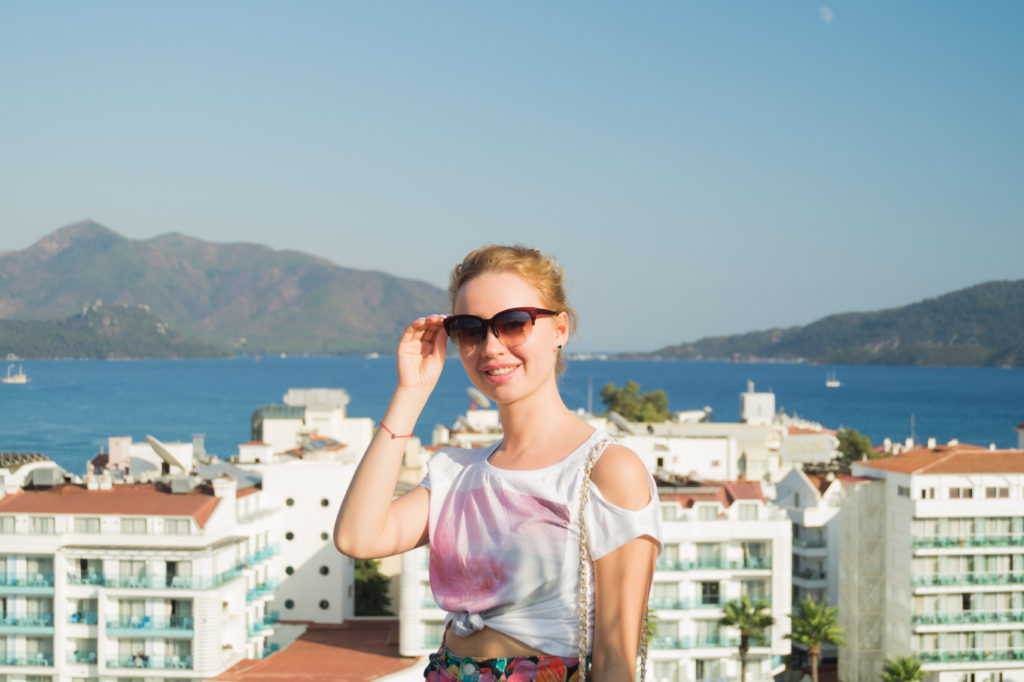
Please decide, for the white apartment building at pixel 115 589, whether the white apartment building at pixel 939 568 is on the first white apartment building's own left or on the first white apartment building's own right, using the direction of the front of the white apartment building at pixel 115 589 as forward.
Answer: on the first white apartment building's own left

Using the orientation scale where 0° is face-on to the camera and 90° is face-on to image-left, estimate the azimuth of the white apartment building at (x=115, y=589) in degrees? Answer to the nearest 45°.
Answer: approximately 0°

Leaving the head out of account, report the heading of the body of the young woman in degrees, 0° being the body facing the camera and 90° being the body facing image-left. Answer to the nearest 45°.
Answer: approximately 45°

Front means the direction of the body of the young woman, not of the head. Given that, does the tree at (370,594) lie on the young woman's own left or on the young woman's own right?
on the young woman's own right

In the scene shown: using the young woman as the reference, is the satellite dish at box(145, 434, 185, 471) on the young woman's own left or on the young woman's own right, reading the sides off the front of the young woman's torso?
on the young woman's own right

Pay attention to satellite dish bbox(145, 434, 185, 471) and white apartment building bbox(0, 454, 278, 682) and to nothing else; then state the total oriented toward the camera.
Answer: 1
